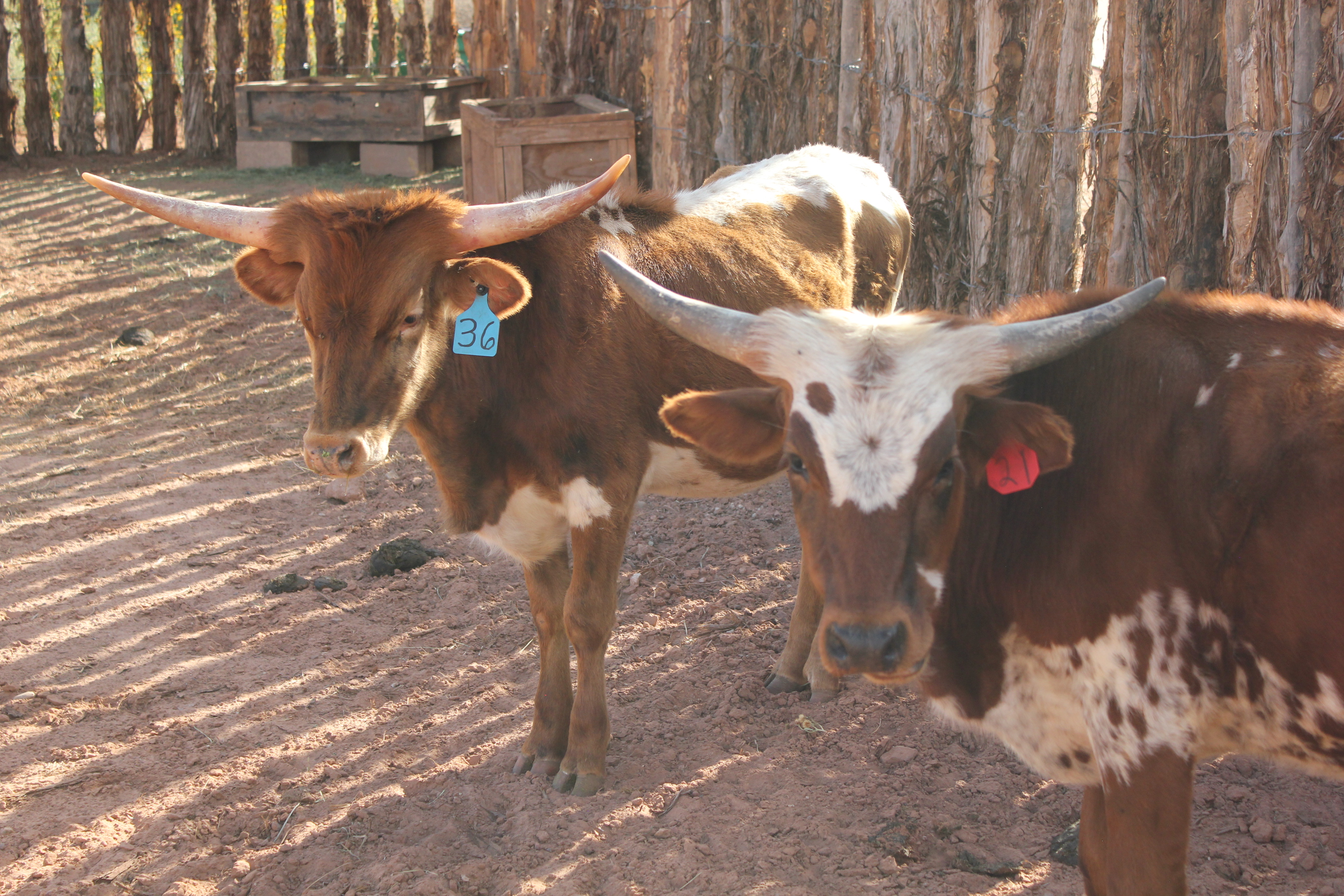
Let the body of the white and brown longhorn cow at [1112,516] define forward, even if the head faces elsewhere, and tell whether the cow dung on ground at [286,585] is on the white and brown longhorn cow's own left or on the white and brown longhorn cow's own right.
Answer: on the white and brown longhorn cow's own right

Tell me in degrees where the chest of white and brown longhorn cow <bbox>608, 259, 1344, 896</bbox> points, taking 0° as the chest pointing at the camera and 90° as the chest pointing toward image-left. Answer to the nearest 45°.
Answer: approximately 45°

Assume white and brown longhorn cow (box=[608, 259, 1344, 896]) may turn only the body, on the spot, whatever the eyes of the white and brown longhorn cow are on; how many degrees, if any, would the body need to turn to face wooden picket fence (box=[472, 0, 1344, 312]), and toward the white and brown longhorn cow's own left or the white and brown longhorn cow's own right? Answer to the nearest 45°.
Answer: approximately 135° to the white and brown longhorn cow's own right

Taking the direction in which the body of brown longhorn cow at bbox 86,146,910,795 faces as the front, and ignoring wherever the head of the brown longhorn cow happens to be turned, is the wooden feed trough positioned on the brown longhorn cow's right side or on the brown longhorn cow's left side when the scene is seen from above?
on the brown longhorn cow's right side

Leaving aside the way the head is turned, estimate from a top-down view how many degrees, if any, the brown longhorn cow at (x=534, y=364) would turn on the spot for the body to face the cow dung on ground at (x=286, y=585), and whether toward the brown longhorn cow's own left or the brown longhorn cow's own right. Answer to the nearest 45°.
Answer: approximately 90° to the brown longhorn cow's own right

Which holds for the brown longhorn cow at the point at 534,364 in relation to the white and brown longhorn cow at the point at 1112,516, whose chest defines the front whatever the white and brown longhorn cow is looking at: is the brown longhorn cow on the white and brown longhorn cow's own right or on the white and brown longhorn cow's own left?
on the white and brown longhorn cow's own right

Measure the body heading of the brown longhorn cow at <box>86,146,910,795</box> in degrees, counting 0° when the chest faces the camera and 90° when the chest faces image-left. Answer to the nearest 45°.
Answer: approximately 45°

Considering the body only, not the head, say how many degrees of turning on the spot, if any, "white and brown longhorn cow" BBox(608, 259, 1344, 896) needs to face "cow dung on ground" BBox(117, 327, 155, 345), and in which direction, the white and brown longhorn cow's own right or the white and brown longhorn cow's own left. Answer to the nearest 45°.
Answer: approximately 90° to the white and brown longhorn cow's own right

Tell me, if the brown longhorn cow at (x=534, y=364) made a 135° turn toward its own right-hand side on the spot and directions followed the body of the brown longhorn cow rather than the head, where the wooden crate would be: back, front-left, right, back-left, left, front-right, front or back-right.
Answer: front
